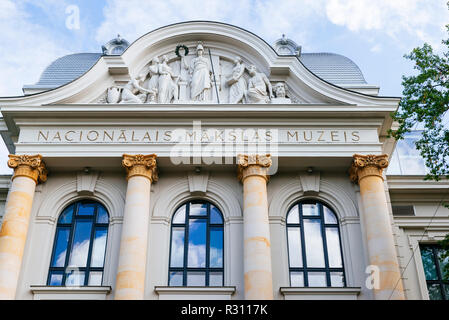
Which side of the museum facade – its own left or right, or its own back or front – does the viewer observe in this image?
front
